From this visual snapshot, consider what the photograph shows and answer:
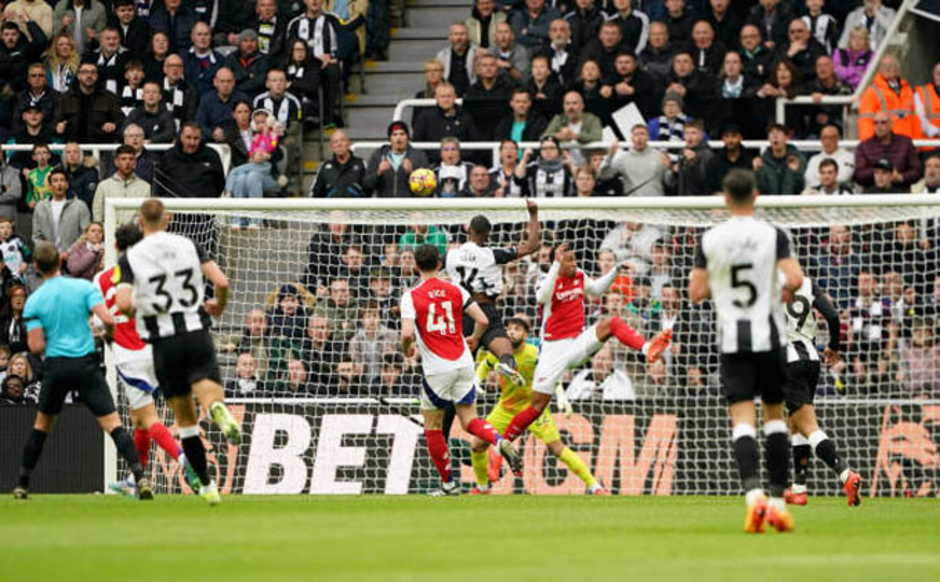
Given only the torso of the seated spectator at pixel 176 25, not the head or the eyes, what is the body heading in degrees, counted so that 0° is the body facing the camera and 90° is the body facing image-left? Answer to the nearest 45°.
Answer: approximately 0°

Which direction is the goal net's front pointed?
toward the camera

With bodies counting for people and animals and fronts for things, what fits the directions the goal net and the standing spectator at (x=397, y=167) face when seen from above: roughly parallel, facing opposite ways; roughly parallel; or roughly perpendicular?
roughly parallel

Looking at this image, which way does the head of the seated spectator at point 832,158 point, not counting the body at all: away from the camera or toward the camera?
toward the camera

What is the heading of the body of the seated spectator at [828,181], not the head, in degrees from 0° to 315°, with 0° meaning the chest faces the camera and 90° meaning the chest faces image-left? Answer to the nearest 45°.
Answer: approximately 0°

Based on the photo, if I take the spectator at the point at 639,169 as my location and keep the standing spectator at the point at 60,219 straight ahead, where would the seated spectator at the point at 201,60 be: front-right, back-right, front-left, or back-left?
front-right

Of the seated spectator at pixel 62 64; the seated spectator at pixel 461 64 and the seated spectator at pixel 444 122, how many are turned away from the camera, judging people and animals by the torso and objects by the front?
0

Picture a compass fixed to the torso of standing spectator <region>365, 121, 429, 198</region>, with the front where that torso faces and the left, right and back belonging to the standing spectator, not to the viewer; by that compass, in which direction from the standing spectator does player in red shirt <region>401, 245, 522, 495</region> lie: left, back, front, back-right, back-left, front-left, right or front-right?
front

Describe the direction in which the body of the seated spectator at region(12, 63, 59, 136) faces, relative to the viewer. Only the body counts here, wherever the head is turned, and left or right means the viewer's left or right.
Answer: facing the viewer

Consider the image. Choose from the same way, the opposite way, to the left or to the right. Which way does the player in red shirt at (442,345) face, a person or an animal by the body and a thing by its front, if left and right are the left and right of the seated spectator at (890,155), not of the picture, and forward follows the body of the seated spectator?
the opposite way

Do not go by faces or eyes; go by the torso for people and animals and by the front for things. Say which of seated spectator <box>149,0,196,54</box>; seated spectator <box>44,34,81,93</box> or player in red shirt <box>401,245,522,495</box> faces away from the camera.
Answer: the player in red shirt

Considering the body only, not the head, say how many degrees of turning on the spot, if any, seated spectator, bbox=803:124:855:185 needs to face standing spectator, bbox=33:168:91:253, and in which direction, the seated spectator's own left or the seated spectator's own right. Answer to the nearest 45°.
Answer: approximately 90° to the seated spectator's own right

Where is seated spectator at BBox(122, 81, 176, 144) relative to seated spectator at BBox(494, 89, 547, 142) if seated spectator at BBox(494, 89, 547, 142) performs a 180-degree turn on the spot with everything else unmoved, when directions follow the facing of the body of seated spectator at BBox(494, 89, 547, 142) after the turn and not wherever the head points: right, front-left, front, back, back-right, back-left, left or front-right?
left

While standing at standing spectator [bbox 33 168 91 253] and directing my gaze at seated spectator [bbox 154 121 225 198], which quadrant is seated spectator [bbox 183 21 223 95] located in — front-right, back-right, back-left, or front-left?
front-left
